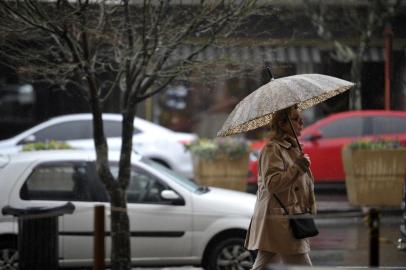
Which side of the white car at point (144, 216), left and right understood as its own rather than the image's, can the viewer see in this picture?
right

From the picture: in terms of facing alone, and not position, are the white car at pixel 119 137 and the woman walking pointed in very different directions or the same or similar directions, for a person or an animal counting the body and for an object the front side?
very different directions

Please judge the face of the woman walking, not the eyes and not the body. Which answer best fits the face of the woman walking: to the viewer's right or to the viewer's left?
to the viewer's right

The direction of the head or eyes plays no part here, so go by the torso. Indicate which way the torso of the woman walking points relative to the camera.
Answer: to the viewer's right

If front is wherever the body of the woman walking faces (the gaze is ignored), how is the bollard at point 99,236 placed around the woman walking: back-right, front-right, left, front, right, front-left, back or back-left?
back
